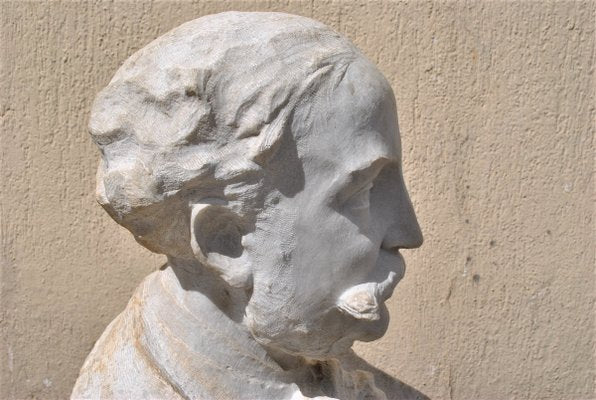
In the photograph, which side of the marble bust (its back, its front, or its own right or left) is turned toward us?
right
